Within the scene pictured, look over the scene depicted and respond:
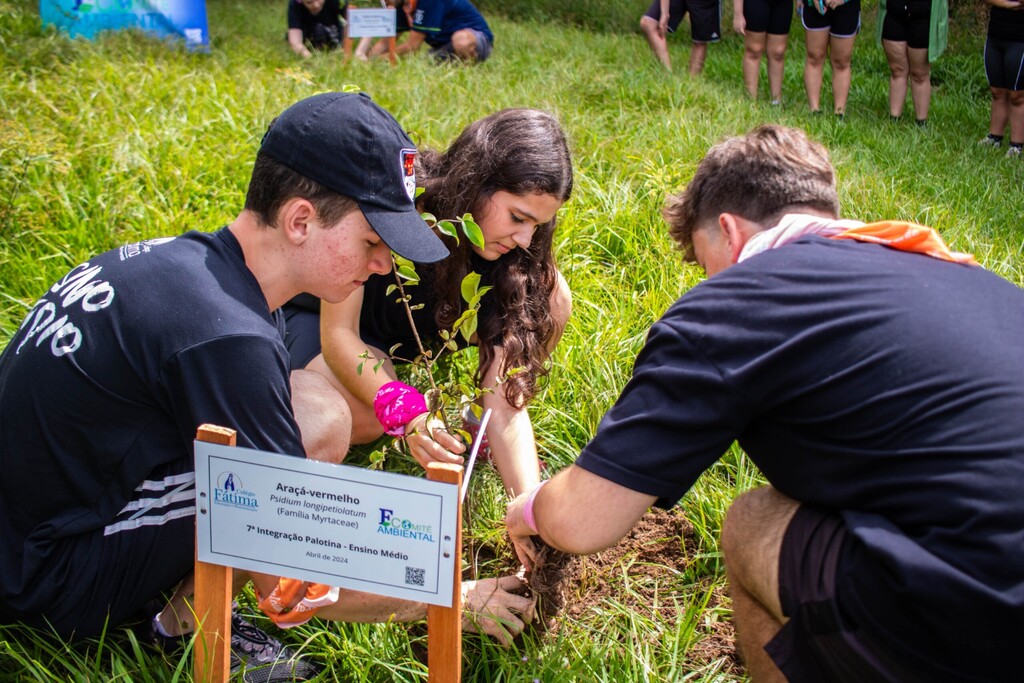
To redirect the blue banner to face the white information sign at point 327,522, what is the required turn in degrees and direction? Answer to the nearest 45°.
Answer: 0° — it already faces it

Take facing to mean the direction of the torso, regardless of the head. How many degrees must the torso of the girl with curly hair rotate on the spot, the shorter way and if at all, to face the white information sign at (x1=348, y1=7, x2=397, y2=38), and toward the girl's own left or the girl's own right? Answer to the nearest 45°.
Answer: approximately 135° to the girl's own left

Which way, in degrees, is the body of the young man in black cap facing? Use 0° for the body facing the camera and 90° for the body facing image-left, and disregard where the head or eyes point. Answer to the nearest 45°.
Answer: approximately 270°

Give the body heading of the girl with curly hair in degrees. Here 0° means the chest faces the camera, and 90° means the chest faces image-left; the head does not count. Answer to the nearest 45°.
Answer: approximately 315°

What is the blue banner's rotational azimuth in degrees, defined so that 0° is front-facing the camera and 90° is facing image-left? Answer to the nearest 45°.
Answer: approximately 0°

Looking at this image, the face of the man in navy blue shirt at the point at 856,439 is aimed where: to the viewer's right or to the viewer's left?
to the viewer's left

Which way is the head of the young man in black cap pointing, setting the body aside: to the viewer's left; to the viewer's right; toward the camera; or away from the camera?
to the viewer's right

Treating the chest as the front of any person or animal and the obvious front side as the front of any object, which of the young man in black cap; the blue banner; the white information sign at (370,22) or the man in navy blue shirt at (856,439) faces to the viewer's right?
the young man in black cap

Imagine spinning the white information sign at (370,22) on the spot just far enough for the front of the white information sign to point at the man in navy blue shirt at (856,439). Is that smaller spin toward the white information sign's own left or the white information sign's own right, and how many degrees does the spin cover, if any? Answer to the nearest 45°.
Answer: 0° — it already faces them

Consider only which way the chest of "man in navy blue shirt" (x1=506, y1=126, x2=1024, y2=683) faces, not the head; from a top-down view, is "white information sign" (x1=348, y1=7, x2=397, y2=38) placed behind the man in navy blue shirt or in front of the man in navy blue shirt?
in front

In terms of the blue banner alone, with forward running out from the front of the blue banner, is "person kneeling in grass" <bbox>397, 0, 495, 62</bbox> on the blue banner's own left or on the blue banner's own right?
on the blue banner's own left
